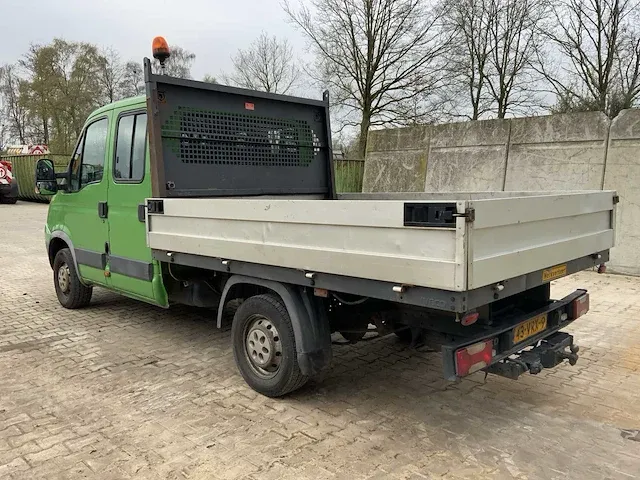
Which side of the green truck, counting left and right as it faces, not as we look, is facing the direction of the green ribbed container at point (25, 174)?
front

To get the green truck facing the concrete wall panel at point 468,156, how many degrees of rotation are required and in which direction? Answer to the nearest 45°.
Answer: approximately 90° to its right

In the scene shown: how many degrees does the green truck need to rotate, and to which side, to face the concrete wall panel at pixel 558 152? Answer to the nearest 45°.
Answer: approximately 90° to its right

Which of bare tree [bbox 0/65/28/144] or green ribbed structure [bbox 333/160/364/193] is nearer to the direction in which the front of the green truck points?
the bare tree

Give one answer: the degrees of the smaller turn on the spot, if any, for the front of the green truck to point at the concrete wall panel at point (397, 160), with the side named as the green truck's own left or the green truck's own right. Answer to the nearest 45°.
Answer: approximately 45° to the green truck's own right

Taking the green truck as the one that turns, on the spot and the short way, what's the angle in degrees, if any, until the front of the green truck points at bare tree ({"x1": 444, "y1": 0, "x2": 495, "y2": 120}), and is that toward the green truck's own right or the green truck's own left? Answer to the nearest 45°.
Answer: approximately 45° to the green truck's own right

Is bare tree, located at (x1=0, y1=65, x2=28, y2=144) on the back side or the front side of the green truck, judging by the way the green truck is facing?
on the front side

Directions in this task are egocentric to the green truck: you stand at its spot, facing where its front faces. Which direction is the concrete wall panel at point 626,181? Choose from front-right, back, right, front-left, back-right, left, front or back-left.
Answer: right

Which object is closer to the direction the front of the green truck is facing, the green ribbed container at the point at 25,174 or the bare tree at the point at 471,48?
the green ribbed container

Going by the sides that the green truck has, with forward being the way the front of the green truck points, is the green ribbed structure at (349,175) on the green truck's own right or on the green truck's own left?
on the green truck's own right

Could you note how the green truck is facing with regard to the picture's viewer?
facing away from the viewer and to the left of the viewer
